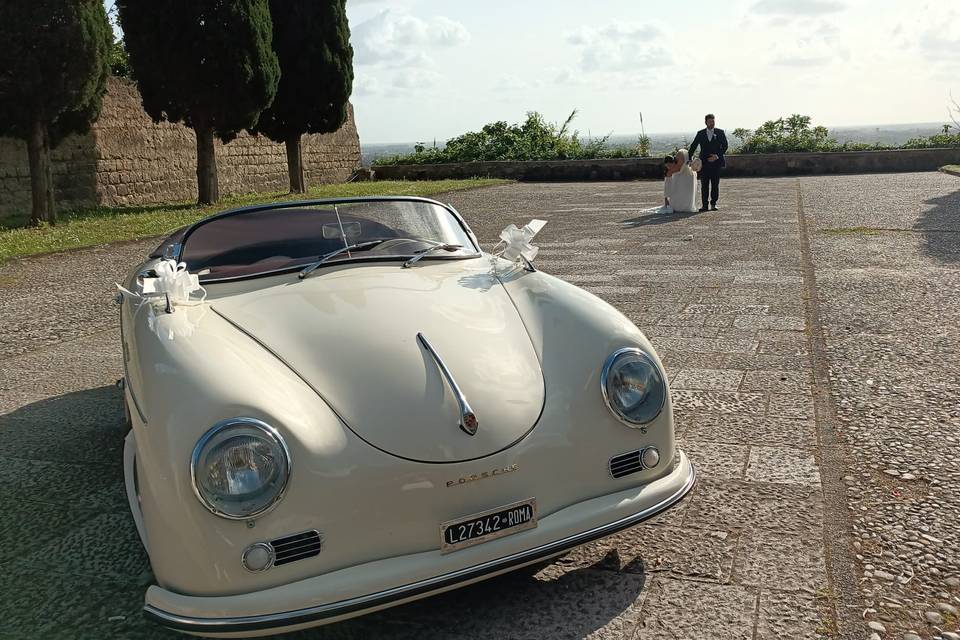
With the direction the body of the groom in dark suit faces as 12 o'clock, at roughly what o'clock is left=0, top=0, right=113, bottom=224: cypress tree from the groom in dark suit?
The cypress tree is roughly at 2 o'clock from the groom in dark suit.

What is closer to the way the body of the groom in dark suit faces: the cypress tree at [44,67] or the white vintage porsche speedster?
the white vintage porsche speedster

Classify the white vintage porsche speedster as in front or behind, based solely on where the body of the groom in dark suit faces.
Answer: in front

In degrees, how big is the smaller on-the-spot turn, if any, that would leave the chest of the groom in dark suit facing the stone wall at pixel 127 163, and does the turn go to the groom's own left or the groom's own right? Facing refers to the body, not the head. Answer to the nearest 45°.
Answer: approximately 90° to the groom's own right

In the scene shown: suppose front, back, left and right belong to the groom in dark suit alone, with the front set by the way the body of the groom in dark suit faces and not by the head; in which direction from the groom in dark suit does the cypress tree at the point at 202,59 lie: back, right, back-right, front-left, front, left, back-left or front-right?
right

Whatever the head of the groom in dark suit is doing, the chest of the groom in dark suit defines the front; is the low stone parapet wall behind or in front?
behind

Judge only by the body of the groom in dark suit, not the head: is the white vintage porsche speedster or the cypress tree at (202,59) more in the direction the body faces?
the white vintage porsche speedster

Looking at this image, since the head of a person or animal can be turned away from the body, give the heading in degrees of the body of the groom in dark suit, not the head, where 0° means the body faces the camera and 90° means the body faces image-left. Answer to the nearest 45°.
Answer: approximately 0°
